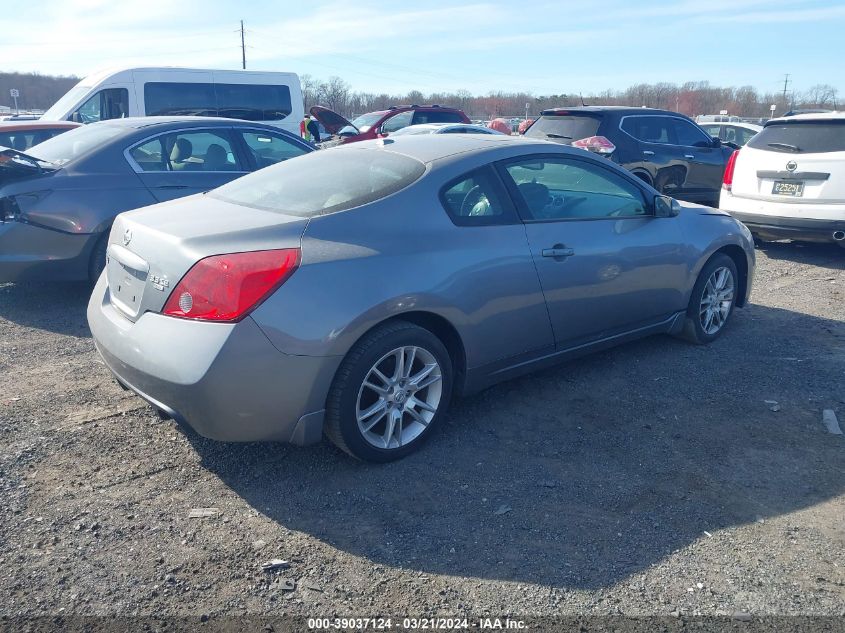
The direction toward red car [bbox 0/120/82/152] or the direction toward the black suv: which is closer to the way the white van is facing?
the red car

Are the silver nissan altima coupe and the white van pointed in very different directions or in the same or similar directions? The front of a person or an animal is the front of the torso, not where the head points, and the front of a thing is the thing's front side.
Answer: very different directions

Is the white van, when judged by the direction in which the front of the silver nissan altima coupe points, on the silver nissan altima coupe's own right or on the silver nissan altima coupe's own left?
on the silver nissan altima coupe's own left

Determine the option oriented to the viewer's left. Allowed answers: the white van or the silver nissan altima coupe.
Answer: the white van

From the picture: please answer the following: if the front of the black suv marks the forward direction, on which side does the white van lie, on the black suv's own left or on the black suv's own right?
on the black suv's own left

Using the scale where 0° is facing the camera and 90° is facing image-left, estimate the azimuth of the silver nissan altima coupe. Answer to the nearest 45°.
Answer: approximately 225°

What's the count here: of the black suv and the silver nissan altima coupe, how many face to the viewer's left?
0

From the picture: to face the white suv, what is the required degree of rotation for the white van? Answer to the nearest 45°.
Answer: approximately 135° to its left

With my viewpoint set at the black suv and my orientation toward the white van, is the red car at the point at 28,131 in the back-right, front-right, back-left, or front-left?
front-left

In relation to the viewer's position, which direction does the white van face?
facing to the left of the viewer

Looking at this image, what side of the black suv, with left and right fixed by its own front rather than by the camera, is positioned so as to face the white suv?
right

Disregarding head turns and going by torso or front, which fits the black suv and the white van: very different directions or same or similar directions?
very different directions

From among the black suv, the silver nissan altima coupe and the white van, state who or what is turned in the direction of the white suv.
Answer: the silver nissan altima coupe

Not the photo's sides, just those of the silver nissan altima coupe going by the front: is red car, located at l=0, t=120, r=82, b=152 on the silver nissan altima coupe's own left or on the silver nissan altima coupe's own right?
on the silver nissan altima coupe's own left

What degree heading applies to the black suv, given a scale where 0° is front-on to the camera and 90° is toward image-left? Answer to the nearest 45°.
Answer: approximately 225°

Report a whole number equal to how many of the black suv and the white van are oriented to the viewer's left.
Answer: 1

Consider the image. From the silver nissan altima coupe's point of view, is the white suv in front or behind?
in front

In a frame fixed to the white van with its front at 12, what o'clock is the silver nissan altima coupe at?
The silver nissan altima coupe is roughly at 9 o'clock from the white van.
